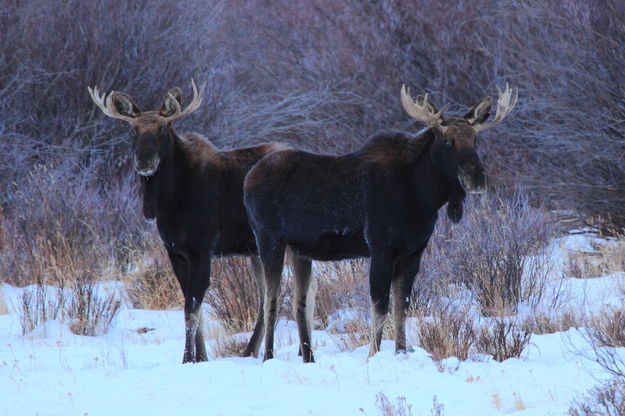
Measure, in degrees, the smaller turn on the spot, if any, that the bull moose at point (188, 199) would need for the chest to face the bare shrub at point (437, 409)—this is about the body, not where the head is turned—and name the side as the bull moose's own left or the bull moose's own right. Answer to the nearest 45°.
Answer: approximately 90° to the bull moose's own left

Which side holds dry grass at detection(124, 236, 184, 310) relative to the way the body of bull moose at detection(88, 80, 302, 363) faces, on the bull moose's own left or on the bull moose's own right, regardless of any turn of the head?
on the bull moose's own right

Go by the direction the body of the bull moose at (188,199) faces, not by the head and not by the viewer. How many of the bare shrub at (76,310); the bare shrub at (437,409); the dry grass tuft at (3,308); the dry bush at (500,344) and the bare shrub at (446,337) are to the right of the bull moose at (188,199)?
2

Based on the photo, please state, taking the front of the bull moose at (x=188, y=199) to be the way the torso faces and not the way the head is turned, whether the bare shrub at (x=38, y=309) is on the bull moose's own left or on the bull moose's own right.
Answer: on the bull moose's own right

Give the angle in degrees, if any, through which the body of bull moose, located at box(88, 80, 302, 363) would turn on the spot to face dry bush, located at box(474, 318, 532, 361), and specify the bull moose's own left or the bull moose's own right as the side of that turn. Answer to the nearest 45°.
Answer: approximately 135° to the bull moose's own left

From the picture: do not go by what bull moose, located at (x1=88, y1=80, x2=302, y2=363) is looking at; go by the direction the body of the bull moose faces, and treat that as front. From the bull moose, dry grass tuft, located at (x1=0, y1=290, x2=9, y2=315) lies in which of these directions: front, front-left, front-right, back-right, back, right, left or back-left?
right

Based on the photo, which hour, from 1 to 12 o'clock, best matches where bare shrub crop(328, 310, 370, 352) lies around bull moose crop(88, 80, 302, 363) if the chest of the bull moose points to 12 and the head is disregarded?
The bare shrub is roughly at 7 o'clock from the bull moose.

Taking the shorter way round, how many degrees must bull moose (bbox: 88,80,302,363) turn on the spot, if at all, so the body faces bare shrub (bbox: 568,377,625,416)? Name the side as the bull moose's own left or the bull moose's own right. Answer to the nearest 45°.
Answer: approximately 90° to the bull moose's own left

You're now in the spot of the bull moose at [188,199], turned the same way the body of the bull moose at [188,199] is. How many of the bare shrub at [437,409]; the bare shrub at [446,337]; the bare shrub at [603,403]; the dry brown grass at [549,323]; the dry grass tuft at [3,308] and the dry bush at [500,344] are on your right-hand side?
1

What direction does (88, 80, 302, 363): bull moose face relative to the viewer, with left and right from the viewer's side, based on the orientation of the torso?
facing the viewer and to the left of the viewer

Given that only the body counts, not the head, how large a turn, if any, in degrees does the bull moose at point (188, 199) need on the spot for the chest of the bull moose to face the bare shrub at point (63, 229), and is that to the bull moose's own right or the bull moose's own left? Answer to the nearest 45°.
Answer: approximately 135° to the bull moose's own right

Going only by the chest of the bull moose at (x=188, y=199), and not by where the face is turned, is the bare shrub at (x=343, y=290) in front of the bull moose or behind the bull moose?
behind

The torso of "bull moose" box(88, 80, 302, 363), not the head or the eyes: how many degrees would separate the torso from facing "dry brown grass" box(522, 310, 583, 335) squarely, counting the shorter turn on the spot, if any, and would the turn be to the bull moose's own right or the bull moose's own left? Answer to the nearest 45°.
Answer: approximately 135° to the bull moose's own left

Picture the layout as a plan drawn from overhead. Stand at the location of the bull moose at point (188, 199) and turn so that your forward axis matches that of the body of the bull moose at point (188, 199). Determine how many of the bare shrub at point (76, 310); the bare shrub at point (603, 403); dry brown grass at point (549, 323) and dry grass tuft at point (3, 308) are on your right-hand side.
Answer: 2
